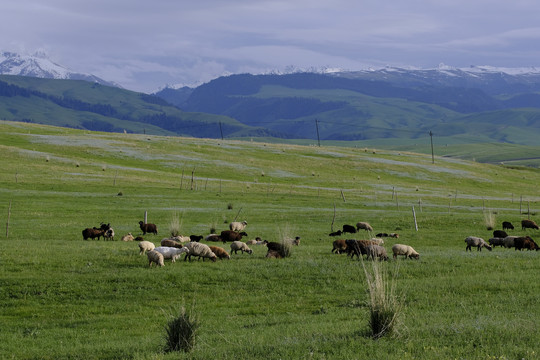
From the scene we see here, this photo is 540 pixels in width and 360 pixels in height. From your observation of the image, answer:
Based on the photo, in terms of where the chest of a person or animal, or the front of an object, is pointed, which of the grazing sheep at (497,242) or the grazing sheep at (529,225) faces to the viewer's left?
the grazing sheep at (497,242)

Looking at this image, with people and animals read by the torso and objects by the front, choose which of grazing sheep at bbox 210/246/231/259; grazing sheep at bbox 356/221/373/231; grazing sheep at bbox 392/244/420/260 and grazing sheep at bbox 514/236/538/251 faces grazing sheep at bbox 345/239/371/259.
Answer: grazing sheep at bbox 210/246/231/259

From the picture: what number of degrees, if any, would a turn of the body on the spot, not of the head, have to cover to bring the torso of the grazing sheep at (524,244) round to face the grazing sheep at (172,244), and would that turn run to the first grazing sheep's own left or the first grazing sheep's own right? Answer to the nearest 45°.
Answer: approximately 135° to the first grazing sheep's own right

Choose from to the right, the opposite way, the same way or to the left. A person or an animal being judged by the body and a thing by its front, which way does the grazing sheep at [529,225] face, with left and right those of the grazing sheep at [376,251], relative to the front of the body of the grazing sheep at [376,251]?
the same way

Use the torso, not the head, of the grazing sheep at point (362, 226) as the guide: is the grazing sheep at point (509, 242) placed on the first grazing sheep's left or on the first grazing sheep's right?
on the first grazing sheep's right

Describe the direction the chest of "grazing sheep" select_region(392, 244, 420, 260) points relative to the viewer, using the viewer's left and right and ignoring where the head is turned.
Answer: facing to the right of the viewer

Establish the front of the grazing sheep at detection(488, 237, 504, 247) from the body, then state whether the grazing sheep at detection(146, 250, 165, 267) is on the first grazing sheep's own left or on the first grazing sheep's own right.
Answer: on the first grazing sheep's own left
